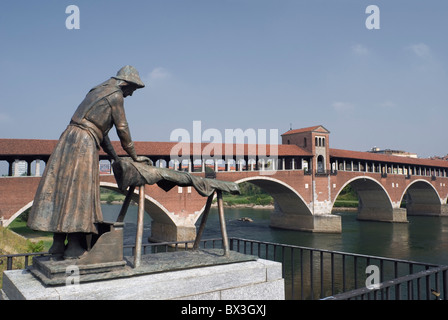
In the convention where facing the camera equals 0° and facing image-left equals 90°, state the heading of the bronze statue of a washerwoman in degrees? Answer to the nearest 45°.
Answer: approximately 225°
